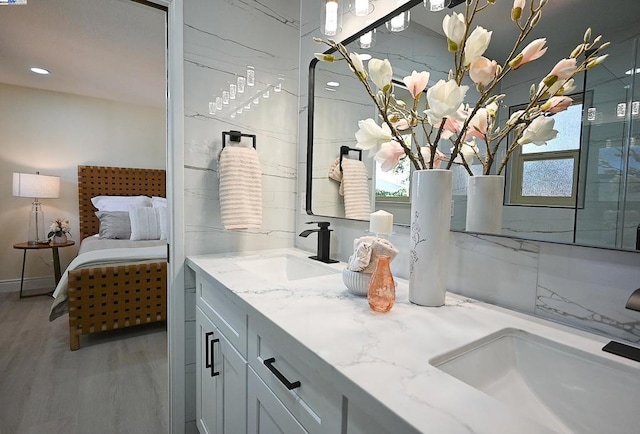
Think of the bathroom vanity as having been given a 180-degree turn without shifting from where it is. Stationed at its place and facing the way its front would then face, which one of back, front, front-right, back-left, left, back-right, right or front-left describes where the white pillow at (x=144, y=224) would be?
left

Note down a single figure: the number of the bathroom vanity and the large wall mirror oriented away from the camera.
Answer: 0

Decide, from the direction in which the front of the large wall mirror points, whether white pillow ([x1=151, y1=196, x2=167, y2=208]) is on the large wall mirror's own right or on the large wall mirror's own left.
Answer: on the large wall mirror's own right

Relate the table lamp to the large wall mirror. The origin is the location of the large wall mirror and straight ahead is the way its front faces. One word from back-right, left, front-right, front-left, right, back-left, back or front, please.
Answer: front-right

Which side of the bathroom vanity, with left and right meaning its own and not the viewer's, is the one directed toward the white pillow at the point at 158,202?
right

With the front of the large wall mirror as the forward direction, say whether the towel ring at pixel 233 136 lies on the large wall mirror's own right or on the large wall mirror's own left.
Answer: on the large wall mirror's own right

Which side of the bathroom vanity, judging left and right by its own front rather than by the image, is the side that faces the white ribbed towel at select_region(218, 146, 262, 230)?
right

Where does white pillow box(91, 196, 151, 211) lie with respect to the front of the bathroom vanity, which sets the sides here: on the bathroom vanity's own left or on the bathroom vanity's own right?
on the bathroom vanity's own right

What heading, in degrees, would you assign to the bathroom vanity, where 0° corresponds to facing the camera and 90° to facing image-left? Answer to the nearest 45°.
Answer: approximately 45°

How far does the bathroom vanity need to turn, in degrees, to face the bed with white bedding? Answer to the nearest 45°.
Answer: approximately 90° to its right

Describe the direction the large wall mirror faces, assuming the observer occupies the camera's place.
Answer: facing the viewer and to the left of the viewer
